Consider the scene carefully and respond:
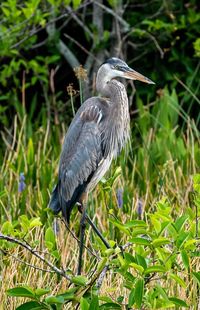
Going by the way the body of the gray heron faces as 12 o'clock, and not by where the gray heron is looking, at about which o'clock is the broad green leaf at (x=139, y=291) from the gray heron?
The broad green leaf is roughly at 3 o'clock from the gray heron.

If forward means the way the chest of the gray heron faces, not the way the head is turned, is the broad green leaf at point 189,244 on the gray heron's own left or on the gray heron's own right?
on the gray heron's own right

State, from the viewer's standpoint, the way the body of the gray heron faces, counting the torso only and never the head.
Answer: to the viewer's right

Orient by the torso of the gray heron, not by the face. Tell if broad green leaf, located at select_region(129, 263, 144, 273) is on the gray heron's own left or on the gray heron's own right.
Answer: on the gray heron's own right
